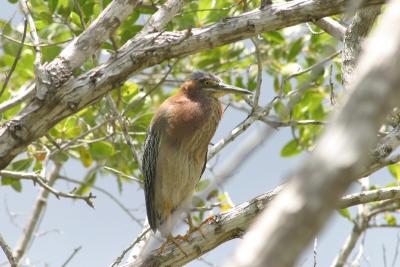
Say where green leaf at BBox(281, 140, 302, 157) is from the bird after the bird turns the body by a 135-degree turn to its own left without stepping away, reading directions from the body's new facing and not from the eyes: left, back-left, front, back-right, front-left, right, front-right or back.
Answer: front-right

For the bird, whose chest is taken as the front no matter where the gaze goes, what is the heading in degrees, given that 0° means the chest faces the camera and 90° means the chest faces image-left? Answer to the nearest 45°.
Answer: approximately 315°

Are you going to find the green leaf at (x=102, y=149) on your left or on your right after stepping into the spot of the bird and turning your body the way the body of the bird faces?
on your right

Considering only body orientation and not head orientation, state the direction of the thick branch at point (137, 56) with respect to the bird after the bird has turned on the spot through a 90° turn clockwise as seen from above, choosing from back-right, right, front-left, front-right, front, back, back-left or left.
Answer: front-right

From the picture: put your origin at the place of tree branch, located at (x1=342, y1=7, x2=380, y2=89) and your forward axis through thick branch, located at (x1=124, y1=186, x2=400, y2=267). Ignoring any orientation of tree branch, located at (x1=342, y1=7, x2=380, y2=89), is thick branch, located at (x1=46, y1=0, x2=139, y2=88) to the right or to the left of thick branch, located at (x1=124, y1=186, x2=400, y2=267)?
left

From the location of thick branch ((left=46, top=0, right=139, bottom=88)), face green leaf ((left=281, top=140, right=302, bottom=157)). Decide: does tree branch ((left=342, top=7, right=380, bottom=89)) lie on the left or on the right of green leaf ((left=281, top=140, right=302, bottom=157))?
right
